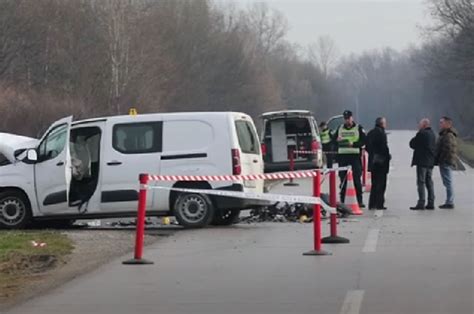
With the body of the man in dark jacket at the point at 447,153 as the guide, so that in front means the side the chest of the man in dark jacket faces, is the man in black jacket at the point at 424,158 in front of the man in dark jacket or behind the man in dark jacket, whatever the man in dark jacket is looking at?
in front

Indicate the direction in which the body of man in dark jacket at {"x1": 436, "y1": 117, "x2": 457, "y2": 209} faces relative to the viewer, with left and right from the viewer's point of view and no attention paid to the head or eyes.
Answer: facing to the left of the viewer

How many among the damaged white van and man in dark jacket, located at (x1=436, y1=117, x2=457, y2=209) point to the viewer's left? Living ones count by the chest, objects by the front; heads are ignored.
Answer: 2

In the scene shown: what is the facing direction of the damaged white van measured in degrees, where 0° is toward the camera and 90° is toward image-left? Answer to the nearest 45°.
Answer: approximately 90°

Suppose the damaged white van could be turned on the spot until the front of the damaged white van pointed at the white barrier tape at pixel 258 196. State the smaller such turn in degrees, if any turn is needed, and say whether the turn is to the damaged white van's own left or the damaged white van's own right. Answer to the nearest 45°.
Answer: approximately 135° to the damaged white van's own left

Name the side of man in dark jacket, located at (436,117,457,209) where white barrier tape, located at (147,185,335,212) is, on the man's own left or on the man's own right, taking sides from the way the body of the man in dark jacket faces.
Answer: on the man's own left

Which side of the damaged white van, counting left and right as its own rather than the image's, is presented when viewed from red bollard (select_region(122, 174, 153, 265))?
left

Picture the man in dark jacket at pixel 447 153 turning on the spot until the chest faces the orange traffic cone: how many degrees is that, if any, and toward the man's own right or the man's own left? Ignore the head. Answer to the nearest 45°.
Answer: approximately 45° to the man's own left
